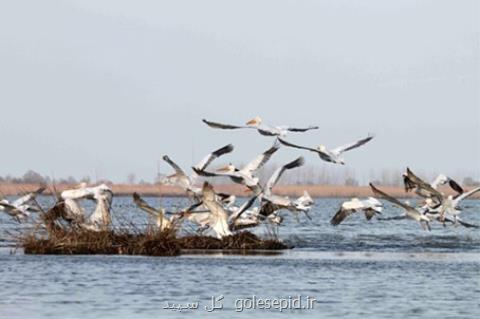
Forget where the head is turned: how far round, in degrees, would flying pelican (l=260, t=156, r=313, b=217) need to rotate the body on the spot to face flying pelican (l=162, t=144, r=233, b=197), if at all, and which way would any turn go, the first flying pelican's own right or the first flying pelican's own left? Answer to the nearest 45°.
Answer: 0° — it already faces it

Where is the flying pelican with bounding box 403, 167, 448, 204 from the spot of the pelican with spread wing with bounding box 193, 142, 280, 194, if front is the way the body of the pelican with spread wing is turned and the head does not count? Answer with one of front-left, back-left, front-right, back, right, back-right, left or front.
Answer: back-right

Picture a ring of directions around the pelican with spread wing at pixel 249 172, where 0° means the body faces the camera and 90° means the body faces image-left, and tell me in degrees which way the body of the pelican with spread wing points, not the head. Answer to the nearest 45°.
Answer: approximately 135°

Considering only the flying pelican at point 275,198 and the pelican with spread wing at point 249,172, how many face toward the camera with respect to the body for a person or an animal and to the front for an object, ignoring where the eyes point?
0

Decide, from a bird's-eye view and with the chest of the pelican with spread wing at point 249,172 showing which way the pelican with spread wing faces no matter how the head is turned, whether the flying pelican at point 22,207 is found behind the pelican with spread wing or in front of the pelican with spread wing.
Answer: in front

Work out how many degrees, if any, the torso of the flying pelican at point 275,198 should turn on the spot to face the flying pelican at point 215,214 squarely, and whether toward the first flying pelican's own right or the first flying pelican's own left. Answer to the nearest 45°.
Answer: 0° — it already faces it

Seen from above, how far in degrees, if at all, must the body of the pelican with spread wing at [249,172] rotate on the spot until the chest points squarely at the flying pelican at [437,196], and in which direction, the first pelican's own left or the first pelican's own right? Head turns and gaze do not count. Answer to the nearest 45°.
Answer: approximately 135° to the first pelican's own right

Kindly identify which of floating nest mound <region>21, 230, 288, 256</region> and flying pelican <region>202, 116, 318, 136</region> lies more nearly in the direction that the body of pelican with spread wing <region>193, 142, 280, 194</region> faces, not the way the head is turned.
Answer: the floating nest mound

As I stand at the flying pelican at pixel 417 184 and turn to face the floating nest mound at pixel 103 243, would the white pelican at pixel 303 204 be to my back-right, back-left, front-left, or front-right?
front-right

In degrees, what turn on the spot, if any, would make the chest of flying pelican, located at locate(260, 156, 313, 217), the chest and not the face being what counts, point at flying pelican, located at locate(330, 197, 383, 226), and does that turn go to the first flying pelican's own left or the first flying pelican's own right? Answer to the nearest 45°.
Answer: approximately 135° to the first flying pelican's own right
